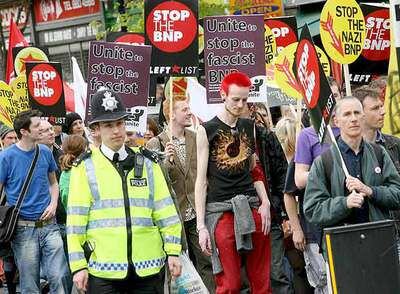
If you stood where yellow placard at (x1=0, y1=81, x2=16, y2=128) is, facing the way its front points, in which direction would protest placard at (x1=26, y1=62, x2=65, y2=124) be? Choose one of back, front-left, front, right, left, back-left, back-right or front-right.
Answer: front-left

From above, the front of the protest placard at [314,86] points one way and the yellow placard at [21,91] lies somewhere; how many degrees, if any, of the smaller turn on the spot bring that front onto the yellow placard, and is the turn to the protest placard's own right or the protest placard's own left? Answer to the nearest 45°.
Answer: approximately 90° to the protest placard's own right

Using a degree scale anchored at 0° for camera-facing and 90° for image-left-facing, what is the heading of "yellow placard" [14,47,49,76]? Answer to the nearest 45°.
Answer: approximately 0°
